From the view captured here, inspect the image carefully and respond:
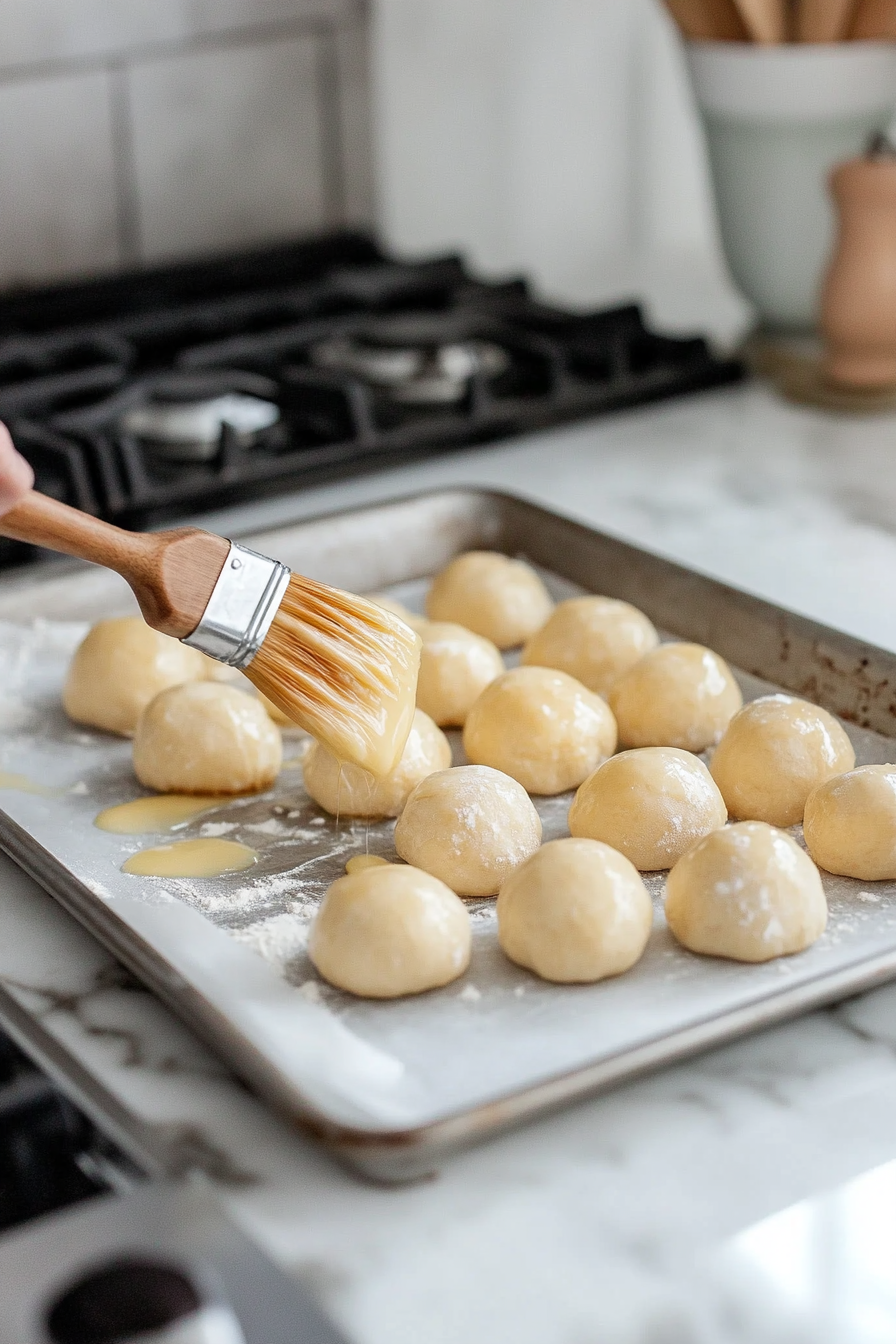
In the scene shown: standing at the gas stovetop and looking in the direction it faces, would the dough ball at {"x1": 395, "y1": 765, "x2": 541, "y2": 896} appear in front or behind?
in front

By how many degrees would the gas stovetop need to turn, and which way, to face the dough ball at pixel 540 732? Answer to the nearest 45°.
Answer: approximately 45° to its right

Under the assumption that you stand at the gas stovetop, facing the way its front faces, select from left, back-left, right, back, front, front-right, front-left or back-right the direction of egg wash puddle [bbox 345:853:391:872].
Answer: front-right

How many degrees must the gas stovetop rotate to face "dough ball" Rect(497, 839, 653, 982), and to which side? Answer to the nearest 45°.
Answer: approximately 45° to its right

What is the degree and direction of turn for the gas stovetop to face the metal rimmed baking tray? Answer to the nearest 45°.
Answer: approximately 45° to its right

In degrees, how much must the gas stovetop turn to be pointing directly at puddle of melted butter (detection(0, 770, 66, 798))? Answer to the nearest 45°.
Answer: approximately 45° to its right

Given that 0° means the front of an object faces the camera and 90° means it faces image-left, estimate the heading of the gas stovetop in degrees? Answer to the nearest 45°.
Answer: approximately 315°

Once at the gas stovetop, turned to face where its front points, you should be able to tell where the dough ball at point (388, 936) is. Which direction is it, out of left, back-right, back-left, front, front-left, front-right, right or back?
front-right

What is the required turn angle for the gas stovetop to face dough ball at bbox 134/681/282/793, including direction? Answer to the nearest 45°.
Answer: approximately 45° to its right
